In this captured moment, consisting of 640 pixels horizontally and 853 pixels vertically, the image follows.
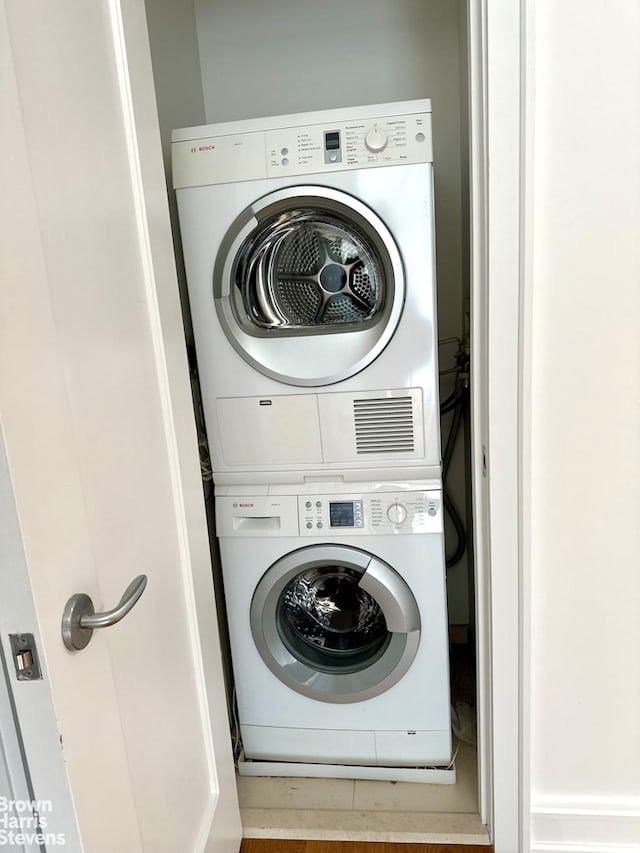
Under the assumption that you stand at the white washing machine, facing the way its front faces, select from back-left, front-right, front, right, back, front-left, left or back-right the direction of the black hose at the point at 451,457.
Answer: back-left

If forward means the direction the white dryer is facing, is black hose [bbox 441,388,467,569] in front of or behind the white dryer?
behind

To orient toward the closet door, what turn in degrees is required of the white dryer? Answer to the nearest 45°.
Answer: approximately 45° to its right

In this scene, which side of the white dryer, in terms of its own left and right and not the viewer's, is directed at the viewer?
front
